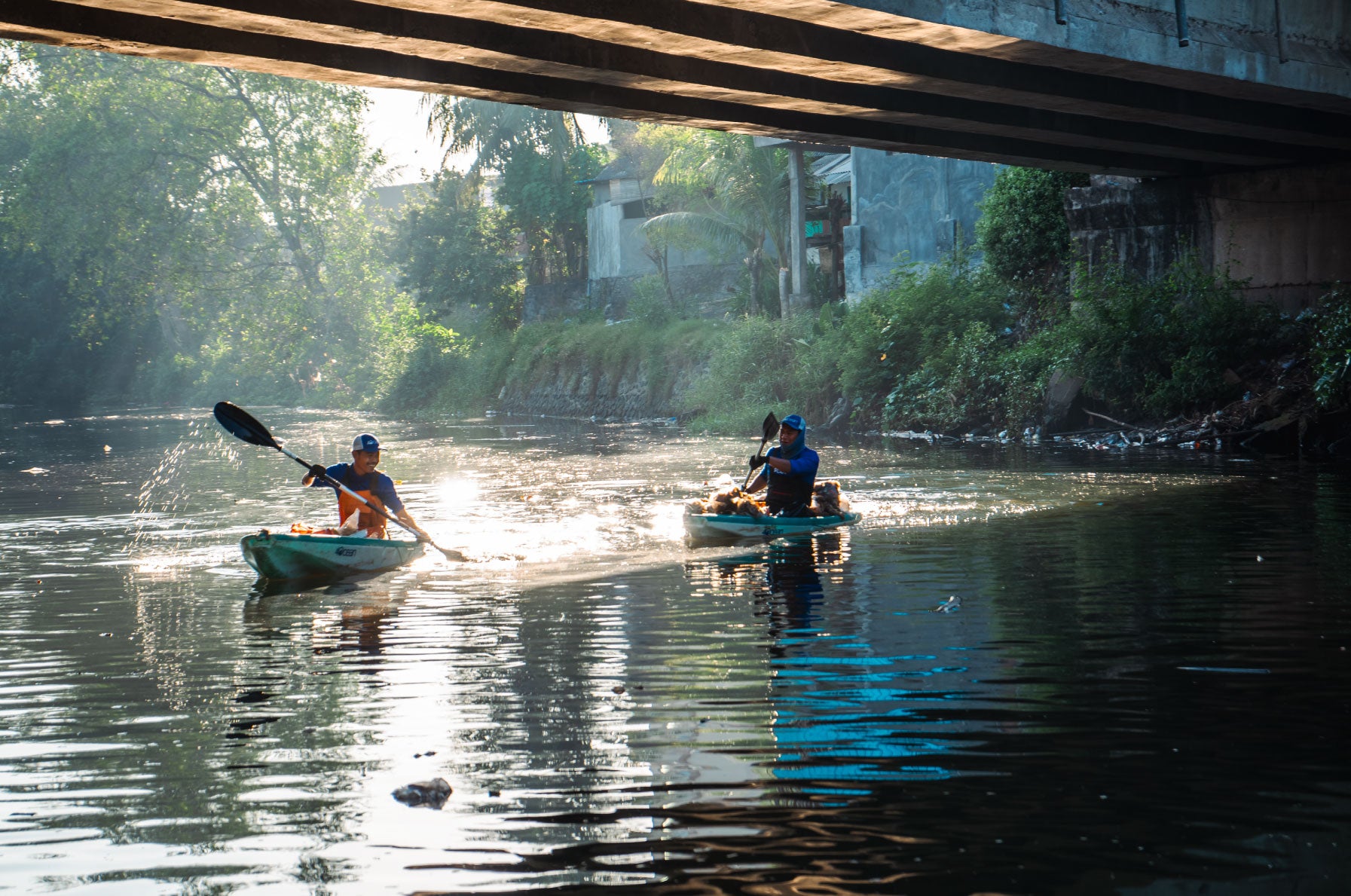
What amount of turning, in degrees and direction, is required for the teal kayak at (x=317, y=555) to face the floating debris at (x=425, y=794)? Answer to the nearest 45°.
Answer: approximately 45° to its left

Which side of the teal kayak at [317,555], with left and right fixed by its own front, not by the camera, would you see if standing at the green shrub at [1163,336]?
back

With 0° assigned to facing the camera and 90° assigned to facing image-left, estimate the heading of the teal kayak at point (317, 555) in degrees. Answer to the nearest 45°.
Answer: approximately 45°

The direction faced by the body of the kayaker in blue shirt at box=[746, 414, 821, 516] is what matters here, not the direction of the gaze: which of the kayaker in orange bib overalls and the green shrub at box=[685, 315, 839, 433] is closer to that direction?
the kayaker in orange bib overalls

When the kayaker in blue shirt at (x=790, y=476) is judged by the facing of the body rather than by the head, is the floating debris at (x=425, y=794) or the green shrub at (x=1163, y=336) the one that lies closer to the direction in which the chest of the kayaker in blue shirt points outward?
the floating debris

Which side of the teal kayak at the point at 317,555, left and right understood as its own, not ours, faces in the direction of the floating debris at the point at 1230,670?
left

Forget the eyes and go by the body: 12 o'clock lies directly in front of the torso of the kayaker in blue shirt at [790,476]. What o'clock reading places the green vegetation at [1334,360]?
The green vegetation is roughly at 6 o'clock from the kayaker in blue shirt.

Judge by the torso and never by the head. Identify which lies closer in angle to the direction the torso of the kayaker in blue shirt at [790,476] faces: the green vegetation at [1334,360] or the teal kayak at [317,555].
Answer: the teal kayak
